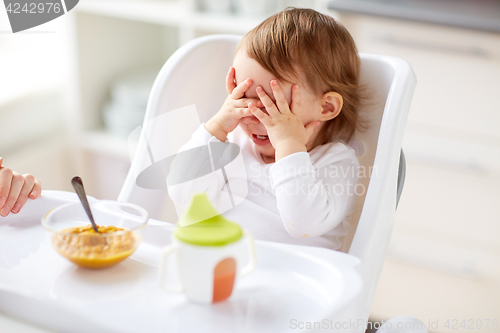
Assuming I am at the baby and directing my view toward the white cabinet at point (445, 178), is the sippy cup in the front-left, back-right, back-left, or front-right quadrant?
back-right

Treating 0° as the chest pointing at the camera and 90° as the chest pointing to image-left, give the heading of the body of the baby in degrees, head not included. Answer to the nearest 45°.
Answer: approximately 45°

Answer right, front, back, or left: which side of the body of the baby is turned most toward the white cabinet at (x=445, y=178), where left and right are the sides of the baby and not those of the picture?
back

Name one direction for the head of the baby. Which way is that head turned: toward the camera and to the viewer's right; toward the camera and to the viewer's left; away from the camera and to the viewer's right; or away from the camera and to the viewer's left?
toward the camera and to the viewer's left
